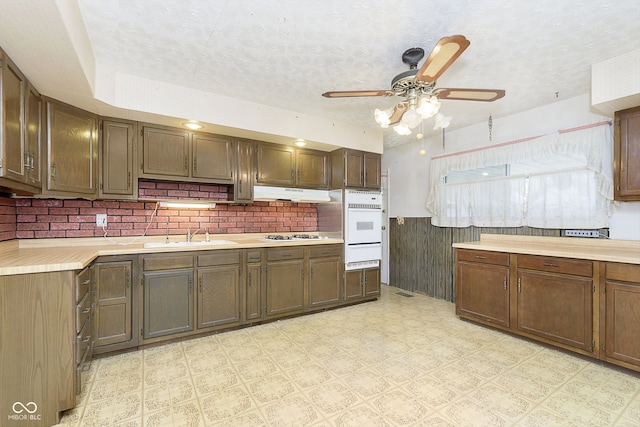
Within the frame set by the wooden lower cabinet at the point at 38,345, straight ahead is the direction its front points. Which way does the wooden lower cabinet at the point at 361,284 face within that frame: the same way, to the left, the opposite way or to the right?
to the right

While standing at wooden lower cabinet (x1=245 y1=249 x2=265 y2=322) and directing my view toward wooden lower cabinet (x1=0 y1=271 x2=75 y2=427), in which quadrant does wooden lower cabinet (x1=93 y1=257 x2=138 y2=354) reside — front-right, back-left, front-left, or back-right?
front-right

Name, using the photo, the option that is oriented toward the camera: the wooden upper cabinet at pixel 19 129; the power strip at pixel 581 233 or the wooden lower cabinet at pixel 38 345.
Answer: the power strip

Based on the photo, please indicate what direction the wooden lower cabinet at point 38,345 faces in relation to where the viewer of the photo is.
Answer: facing to the right of the viewer

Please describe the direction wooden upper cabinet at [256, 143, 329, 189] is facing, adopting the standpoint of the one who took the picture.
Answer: facing the viewer and to the right of the viewer

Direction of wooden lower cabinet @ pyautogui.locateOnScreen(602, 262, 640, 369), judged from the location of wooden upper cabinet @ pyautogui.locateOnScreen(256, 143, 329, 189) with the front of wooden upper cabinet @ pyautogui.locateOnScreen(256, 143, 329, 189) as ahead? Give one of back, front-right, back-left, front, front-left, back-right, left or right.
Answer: front

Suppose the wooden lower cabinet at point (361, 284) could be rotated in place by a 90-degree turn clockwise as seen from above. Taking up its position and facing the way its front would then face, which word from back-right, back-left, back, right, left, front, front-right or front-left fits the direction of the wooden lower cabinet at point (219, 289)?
front

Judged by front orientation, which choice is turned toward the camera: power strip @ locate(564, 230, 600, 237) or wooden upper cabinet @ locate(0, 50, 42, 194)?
the power strip

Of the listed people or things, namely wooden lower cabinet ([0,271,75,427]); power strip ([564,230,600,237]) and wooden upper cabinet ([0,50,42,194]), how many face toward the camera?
1

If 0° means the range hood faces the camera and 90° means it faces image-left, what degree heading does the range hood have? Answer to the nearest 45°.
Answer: approximately 315°

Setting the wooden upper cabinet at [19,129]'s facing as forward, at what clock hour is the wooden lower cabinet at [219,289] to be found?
The wooden lower cabinet is roughly at 12 o'clock from the wooden upper cabinet.

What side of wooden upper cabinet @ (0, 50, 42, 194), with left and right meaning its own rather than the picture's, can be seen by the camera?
right

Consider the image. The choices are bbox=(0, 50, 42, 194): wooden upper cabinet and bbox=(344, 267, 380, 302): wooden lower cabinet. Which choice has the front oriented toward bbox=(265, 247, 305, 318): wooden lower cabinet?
the wooden upper cabinet

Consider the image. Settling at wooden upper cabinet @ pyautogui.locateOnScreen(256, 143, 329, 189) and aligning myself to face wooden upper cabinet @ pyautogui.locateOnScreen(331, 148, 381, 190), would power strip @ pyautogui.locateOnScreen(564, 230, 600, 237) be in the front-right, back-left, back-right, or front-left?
front-right
